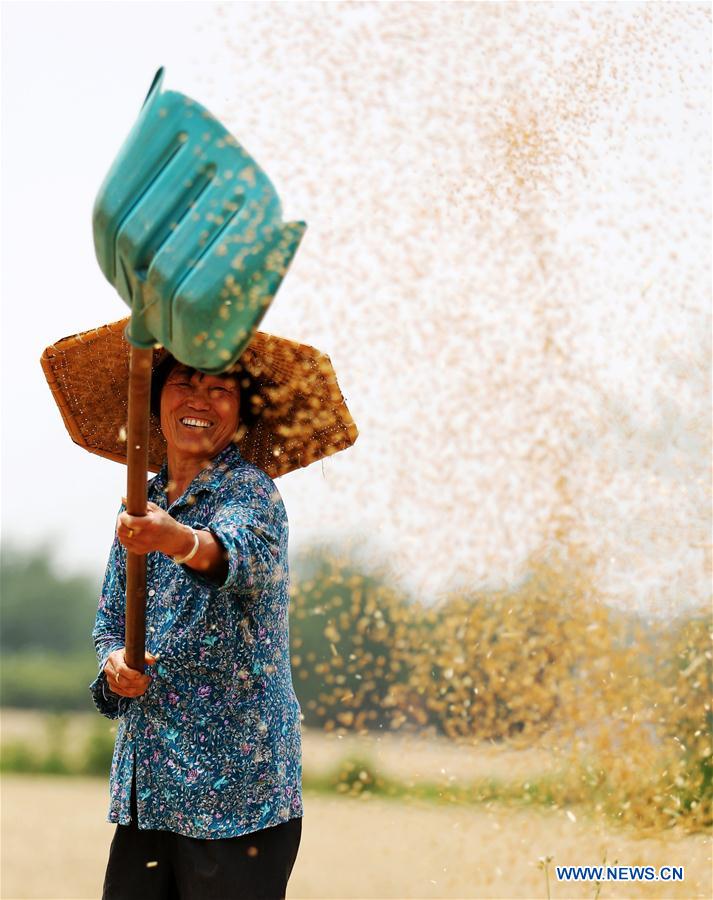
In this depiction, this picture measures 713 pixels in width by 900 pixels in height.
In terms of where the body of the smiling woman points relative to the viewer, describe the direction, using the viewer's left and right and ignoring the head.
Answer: facing the viewer and to the left of the viewer
